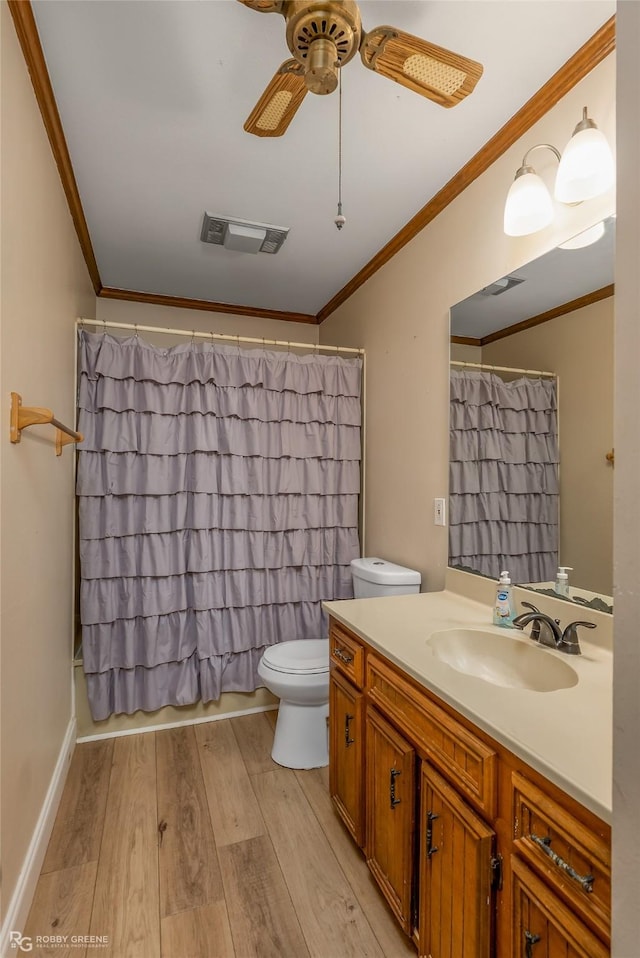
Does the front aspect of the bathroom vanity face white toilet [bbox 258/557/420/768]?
no

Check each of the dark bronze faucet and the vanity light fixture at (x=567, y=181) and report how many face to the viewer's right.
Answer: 0

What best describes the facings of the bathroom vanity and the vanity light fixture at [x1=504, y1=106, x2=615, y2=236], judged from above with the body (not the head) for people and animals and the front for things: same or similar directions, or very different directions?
same or similar directions

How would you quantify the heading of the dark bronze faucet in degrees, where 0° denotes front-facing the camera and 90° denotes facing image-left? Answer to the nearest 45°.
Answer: approximately 45°

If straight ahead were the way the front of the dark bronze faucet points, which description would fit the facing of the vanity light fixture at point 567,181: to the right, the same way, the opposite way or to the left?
the same way

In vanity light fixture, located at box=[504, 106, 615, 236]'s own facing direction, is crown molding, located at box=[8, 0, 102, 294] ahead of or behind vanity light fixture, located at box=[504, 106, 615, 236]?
ahead

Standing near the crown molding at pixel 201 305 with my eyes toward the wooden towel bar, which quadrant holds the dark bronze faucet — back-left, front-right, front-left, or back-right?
front-left

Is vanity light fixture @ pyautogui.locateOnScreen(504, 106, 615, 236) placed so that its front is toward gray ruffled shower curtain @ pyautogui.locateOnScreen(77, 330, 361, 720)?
no

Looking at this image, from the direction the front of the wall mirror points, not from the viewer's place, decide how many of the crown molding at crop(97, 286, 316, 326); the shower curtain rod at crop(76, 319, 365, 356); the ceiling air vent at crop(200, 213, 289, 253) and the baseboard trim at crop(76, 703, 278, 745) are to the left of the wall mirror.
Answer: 0

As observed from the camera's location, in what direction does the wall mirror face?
facing the viewer and to the left of the viewer

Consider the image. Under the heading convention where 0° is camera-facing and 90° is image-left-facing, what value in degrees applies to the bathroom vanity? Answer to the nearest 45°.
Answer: approximately 45°

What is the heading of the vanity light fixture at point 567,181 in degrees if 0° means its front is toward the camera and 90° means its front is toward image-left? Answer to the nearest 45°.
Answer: approximately 45°
